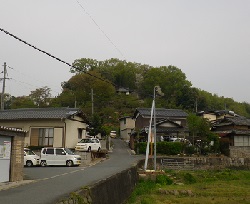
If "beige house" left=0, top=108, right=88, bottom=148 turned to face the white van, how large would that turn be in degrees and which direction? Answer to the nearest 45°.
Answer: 0° — it already faces it

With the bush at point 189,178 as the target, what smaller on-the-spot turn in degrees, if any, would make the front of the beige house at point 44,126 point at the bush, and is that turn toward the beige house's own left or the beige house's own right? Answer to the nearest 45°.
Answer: approximately 45° to the beige house's own left

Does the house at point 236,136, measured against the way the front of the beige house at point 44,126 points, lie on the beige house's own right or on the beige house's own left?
on the beige house's own left

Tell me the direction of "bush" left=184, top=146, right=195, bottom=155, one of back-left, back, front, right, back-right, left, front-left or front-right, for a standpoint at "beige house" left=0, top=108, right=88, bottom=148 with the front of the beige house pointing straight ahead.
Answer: left

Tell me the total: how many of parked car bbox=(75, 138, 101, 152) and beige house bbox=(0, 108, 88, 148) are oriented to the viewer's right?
0

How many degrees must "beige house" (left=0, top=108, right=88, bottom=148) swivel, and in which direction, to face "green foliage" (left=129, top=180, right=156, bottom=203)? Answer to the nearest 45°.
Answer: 0° — it already faces it

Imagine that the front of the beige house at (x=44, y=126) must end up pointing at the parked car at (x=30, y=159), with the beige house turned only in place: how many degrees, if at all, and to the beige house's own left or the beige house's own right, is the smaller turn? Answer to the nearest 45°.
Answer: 0° — it already faces it

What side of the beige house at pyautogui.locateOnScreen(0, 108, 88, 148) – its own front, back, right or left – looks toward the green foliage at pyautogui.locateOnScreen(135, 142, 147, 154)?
left
